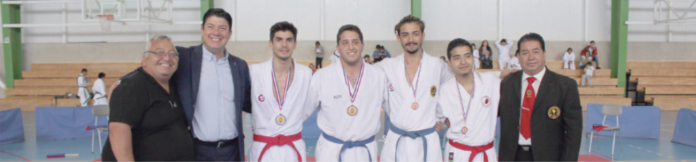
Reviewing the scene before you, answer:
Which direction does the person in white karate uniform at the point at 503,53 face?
toward the camera

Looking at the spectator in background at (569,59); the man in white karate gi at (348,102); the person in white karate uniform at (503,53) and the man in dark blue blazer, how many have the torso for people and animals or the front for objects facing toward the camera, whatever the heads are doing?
4

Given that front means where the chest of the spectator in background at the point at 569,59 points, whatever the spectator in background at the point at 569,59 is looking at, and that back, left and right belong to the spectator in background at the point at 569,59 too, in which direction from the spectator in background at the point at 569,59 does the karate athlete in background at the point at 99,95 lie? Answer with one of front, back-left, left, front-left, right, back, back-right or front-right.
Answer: front-right

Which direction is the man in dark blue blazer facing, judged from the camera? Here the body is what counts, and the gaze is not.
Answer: toward the camera

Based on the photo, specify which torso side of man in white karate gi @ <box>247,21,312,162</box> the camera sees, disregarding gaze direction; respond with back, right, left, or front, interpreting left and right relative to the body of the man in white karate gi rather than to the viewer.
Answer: front

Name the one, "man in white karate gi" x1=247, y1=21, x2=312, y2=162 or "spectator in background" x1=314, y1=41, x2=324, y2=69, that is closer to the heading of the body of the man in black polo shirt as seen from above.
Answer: the man in white karate gi

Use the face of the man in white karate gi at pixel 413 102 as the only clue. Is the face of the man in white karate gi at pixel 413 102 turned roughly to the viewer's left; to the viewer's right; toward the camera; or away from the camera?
toward the camera

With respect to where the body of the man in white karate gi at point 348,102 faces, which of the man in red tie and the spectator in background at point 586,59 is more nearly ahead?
the man in red tie

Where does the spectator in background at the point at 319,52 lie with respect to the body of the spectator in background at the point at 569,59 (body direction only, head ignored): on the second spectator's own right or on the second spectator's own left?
on the second spectator's own right

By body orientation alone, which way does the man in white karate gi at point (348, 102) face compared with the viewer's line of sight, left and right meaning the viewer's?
facing the viewer

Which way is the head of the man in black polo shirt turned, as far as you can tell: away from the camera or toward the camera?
toward the camera

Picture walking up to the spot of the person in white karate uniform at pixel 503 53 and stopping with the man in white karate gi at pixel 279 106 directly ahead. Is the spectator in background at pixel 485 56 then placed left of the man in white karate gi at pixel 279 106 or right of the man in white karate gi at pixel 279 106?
right
